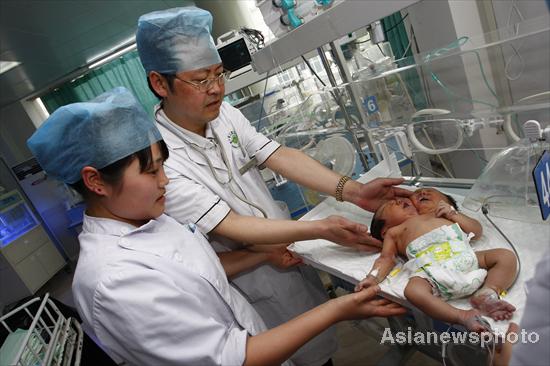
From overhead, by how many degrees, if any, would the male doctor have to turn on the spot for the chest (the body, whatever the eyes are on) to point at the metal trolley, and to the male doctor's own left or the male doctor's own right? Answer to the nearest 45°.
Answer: approximately 135° to the male doctor's own right

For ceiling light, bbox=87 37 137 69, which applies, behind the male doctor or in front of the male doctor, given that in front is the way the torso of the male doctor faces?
behind

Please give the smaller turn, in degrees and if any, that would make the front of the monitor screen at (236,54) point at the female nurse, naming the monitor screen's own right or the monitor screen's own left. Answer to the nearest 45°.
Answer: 0° — it already faces them

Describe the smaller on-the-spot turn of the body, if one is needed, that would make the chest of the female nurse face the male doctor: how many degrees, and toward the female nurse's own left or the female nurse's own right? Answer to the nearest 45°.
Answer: approximately 45° to the female nurse's own left

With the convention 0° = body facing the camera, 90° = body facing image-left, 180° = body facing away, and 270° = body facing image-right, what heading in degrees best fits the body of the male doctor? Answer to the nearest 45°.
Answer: approximately 315°

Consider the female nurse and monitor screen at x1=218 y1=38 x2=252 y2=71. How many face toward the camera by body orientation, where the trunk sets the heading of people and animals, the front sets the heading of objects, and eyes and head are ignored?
1

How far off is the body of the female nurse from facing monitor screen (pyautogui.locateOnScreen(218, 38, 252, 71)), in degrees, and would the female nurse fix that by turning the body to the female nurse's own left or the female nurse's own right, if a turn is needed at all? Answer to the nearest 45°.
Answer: approximately 45° to the female nurse's own left

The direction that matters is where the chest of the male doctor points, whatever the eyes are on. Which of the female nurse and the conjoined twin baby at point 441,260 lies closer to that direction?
the conjoined twin baby

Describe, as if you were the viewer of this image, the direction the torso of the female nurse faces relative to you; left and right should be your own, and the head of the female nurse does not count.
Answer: facing to the right of the viewer

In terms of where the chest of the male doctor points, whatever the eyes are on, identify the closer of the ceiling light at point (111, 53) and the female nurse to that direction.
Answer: the female nurse

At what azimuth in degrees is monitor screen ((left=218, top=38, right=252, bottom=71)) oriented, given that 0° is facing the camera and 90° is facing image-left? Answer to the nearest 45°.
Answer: approximately 0°

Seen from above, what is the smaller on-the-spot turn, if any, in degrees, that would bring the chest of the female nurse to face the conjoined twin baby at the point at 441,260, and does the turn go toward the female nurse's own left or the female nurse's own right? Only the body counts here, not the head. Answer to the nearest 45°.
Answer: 0° — they already face them

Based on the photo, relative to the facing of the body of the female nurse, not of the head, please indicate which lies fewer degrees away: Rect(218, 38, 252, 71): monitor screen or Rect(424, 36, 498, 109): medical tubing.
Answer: the medical tubing
